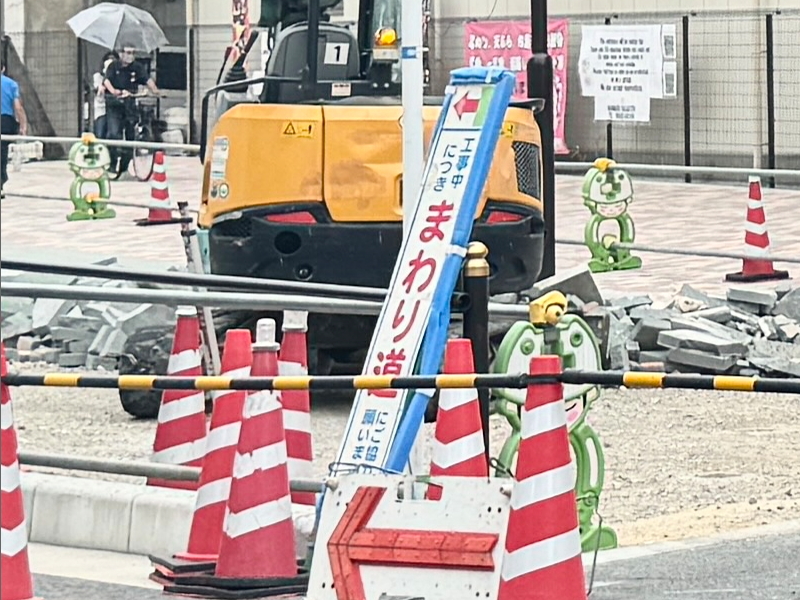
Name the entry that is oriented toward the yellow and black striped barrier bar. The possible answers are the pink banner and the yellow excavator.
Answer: the pink banner

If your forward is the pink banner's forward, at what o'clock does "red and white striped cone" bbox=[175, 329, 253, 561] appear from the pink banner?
The red and white striped cone is roughly at 12 o'clock from the pink banner.

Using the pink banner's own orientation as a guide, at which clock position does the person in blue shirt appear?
The person in blue shirt is roughly at 2 o'clock from the pink banner.

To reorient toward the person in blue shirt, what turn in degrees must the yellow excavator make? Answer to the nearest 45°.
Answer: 0° — it already faces them

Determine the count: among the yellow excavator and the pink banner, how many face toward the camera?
1

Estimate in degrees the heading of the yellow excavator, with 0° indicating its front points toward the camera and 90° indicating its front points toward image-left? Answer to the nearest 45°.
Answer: approximately 180°

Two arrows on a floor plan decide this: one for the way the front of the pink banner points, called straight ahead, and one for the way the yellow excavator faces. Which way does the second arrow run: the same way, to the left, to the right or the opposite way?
the opposite way

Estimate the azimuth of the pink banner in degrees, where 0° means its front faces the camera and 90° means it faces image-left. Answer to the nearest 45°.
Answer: approximately 0°
